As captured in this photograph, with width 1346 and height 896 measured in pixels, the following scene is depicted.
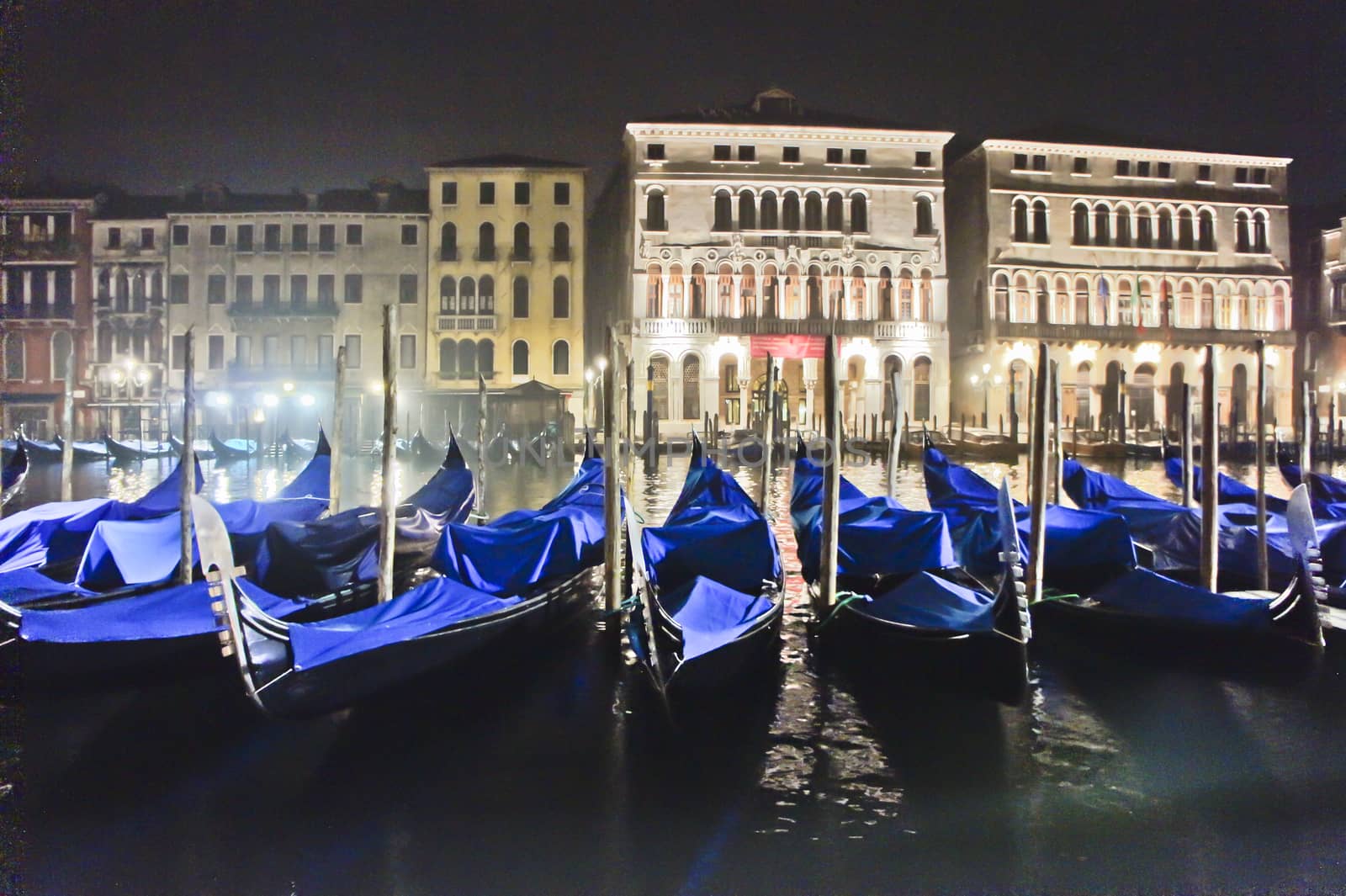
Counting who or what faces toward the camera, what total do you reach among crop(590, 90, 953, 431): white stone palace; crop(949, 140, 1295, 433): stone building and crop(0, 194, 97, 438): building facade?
3

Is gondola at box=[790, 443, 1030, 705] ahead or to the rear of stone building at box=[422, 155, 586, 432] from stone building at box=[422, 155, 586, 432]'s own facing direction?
ahead

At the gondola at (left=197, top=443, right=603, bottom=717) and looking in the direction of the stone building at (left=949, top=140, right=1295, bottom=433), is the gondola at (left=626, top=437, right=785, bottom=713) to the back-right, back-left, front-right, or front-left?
front-right

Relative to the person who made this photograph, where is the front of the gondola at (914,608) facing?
facing the viewer and to the right of the viewer

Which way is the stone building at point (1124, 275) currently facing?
toward the camera

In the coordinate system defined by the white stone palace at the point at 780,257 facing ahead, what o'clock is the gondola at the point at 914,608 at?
The gondola is roughly at 12 o'clock from the white stone palace.

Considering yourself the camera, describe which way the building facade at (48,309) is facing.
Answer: facing the viewer

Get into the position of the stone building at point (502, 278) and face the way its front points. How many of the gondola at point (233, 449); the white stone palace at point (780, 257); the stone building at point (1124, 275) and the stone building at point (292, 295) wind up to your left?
2

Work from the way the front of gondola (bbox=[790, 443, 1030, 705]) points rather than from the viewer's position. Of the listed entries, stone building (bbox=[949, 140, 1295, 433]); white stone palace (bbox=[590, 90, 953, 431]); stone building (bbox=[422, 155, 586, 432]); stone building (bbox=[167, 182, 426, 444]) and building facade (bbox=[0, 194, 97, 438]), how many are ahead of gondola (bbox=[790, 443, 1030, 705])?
0

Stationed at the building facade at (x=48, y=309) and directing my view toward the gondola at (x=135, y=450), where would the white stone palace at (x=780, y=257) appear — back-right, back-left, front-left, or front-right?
front-left

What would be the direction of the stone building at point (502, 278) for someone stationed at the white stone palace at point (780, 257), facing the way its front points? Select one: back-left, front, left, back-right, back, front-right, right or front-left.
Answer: right

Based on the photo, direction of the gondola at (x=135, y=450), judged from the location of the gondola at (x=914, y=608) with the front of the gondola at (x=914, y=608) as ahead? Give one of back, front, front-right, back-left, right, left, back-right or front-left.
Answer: back

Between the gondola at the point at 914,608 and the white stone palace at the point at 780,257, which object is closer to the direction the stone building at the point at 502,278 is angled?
the gondola

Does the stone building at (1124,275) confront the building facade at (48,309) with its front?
no

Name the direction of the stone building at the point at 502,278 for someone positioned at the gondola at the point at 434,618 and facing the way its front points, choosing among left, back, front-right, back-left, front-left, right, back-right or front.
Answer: back-right

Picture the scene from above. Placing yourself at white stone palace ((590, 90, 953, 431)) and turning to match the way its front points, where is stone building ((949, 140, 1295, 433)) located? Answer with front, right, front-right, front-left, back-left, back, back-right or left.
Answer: left

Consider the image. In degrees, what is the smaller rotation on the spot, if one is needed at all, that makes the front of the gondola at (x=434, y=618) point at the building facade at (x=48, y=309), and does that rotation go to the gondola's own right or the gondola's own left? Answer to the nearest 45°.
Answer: approximately 135° to the gondola's own right

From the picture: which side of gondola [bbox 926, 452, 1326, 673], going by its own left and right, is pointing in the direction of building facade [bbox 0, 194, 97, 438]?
back

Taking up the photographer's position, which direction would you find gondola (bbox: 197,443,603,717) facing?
facing the viewer and to the left of the viewer
